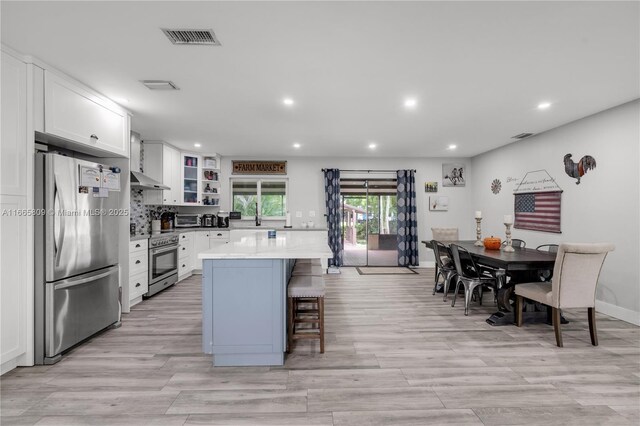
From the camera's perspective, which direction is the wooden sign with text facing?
toward the camera

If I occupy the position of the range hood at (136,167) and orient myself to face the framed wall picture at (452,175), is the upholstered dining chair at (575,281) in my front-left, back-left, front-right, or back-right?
front-right

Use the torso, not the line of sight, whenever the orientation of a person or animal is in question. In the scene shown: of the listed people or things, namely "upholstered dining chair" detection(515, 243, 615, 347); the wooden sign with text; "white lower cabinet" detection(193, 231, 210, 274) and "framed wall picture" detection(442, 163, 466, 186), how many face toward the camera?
3

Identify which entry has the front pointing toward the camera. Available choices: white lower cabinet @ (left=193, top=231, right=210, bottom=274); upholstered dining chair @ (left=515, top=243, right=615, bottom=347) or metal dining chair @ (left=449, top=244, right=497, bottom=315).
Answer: the white lower cabinet

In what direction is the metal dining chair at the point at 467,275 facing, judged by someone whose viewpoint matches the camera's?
facing away from the viewer and to the right of the viewer

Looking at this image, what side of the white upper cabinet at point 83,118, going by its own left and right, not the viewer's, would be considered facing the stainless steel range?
left

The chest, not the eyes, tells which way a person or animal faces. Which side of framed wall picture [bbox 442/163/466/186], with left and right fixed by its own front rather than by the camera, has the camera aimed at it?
front

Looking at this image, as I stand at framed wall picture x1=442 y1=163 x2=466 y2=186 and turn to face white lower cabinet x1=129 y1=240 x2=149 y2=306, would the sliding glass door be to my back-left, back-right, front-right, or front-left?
front-right

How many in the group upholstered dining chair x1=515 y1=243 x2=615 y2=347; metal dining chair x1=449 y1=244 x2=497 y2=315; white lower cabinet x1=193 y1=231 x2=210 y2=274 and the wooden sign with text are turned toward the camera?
2

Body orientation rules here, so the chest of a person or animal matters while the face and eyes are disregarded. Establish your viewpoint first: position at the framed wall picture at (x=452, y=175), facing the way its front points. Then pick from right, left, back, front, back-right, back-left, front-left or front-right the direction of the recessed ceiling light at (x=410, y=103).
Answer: front

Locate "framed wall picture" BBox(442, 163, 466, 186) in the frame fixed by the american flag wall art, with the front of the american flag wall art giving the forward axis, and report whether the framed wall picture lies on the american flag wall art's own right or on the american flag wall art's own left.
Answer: on the american flag wall art's own right

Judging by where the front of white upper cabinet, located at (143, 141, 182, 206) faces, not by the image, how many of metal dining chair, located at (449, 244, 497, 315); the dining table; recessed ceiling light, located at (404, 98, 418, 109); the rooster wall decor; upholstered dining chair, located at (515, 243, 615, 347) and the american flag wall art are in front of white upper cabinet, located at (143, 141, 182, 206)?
6

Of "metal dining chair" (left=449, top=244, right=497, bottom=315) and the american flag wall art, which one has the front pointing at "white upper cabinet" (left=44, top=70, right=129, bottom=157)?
the american flag wall art

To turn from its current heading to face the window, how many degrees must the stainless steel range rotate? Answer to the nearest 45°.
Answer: approximately 90° to its left

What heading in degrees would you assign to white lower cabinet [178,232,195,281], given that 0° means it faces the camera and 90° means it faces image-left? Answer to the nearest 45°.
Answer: approximately 315°

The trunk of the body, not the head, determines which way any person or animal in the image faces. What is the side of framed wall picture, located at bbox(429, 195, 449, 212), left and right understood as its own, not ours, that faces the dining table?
front
